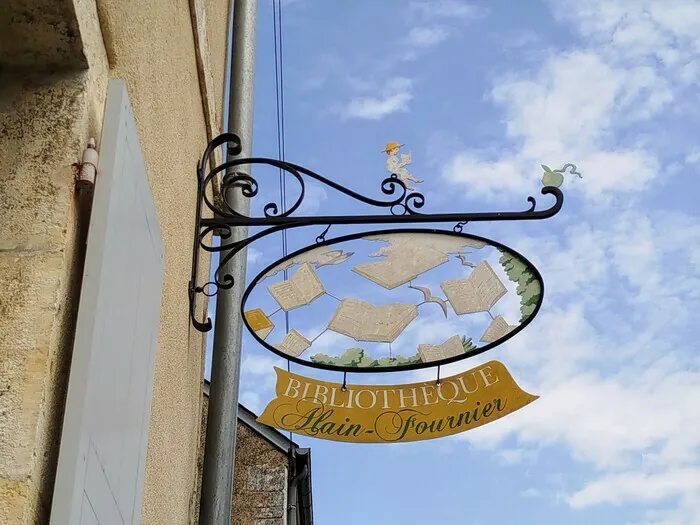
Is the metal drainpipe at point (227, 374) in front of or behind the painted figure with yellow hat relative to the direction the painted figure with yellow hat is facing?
behind

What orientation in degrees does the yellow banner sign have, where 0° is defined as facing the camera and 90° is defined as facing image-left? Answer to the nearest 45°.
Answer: approximately 0°

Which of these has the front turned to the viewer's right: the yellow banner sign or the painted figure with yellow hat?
the painted figure with yellow hat

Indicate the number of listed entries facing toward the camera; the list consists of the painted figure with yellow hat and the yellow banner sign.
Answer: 1

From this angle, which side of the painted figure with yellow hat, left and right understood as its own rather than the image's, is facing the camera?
right

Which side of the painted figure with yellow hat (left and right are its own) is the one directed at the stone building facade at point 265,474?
left

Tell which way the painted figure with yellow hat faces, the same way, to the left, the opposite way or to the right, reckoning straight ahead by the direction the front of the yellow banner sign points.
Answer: to the left

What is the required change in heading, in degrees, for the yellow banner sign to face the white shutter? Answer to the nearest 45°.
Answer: approximately 45° to its right

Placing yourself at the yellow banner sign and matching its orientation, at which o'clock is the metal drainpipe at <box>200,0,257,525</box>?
The metal drainpipe is roughly at 4 o'clock from the yellow banner sign.

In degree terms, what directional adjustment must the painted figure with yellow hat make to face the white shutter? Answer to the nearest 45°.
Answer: approximately 135° to its right
